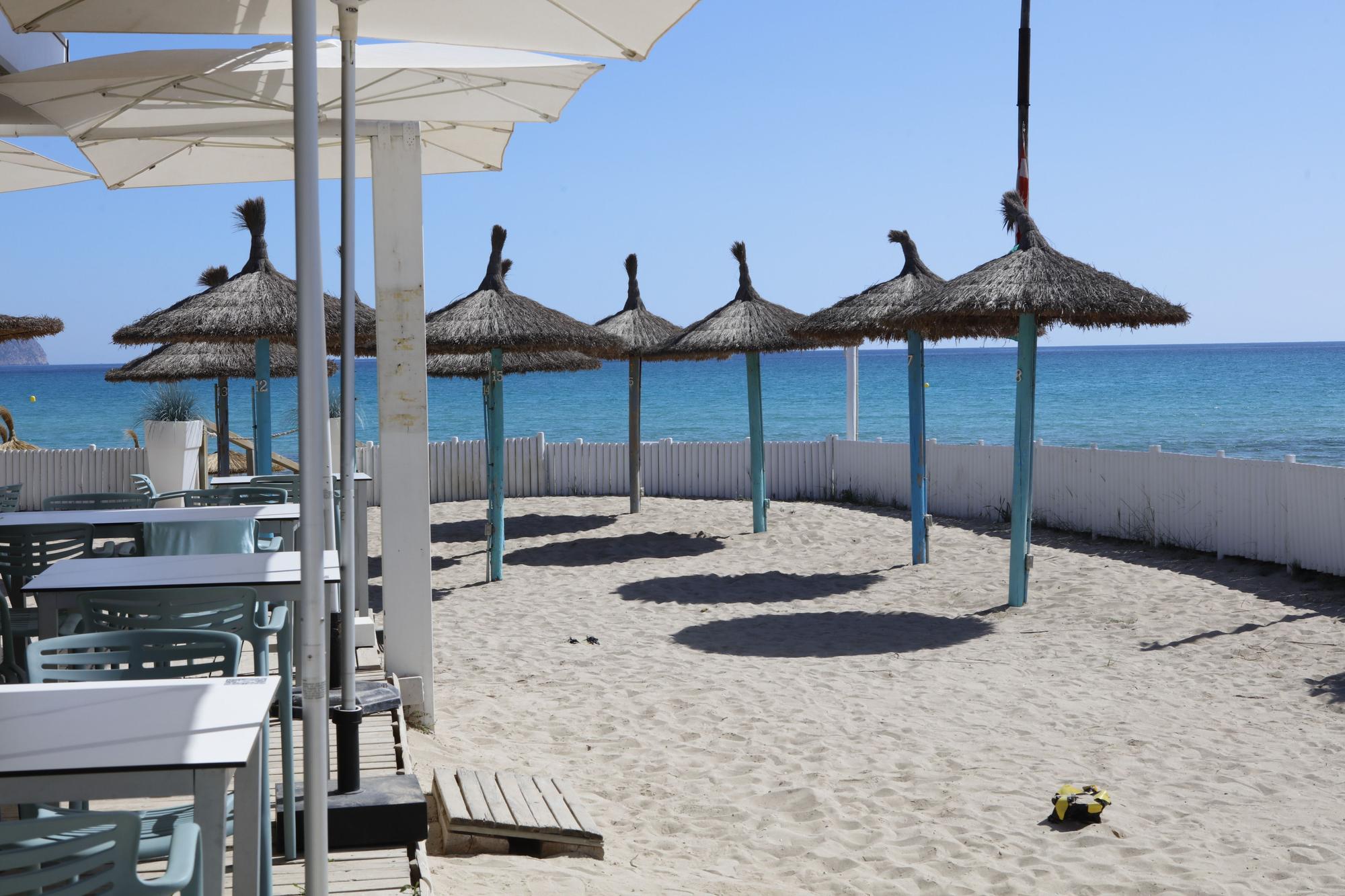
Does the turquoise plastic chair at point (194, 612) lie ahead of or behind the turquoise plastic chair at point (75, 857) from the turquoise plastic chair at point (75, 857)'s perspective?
ahead

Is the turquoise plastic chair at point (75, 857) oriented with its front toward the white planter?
yes

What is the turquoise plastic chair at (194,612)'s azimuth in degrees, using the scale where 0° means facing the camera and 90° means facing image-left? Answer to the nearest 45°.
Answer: approximately 180°

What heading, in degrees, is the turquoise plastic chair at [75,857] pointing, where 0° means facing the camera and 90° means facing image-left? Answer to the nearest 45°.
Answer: approximately 180°

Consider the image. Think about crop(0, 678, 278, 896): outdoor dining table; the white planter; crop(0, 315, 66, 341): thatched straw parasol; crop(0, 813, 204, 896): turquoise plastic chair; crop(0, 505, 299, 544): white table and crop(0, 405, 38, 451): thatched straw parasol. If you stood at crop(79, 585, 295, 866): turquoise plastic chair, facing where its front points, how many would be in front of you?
4

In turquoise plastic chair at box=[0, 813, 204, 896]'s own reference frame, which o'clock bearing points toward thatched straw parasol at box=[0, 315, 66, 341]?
The thatched straw parasol is roughly at 12 o'clock from the turquoise plastic chair.

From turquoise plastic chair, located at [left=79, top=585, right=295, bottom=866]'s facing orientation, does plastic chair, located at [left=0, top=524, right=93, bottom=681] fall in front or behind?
in front

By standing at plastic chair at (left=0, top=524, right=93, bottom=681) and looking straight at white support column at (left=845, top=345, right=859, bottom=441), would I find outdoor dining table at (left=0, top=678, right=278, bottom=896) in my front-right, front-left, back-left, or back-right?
back-right

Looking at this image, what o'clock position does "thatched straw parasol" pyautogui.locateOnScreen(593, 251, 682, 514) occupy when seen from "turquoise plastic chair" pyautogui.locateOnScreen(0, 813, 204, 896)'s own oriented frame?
The thatched straw parasol is roughly at 1 o'clock from the turquoise plastic chair.

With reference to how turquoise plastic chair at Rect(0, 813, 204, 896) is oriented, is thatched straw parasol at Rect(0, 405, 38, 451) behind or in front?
in front

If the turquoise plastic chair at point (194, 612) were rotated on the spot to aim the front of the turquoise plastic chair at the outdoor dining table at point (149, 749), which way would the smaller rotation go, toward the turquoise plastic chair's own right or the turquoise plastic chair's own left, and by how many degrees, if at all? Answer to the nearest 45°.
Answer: approximately 180°

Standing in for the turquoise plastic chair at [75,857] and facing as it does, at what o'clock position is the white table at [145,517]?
The white table is roughly at 12 o'clock from the turquoise plastic chair.
